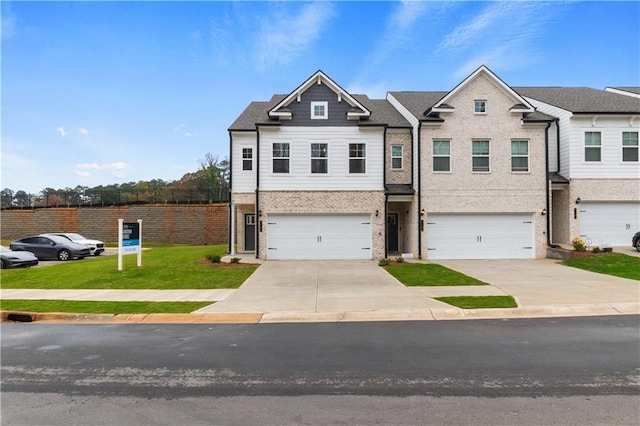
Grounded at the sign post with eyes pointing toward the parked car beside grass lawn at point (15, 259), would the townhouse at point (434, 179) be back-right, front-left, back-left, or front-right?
back-right

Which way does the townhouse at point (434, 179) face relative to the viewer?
toward the camera

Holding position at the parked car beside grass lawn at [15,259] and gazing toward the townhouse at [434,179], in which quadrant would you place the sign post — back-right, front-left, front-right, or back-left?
front-right

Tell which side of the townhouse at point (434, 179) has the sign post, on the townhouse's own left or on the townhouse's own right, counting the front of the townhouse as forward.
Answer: on the townhouse's own right
